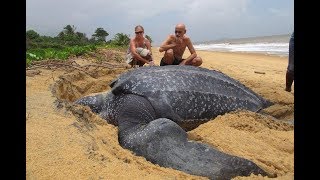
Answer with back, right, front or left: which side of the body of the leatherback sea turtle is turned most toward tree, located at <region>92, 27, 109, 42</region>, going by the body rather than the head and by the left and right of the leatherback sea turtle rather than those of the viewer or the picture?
right

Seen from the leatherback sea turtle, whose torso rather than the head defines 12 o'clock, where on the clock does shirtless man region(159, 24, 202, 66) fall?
The shirtless man is roughly at 3 o'clock from the leatherback sea turtle.

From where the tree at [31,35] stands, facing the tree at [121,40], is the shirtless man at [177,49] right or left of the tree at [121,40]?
right

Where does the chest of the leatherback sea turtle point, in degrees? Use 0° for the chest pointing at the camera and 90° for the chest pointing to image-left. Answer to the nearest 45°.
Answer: approximately 90°

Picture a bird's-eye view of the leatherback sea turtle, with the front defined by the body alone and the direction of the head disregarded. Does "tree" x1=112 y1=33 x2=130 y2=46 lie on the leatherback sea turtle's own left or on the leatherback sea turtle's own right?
on the leatherback sea turtle's own right
